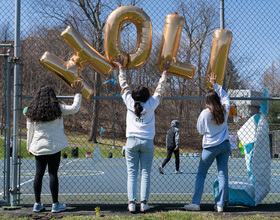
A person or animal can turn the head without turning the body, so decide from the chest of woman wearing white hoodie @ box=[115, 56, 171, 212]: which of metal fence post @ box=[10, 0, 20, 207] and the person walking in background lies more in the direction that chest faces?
the person walking in background

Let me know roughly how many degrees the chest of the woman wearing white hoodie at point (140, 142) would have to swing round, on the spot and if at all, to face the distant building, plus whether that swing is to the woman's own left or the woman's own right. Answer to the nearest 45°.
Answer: approximately 45° to the woman's own right

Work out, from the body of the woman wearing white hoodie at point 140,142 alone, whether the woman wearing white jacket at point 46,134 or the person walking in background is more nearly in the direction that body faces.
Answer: the person walking in background

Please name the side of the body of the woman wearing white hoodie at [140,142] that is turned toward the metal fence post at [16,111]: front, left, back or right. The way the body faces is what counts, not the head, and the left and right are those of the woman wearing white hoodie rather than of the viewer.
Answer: left

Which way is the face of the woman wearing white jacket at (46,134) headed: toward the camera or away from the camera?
away from the camera

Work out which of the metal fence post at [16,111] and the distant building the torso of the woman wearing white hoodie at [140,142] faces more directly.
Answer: the distant building

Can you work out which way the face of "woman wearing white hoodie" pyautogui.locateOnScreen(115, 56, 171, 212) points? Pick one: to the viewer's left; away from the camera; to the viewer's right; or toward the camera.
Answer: away from the camera

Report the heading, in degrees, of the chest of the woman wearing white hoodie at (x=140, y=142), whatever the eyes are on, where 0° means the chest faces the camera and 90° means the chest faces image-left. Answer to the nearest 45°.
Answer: approximately 180°

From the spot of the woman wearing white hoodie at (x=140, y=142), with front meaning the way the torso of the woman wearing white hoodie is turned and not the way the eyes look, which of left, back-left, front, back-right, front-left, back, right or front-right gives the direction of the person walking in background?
front

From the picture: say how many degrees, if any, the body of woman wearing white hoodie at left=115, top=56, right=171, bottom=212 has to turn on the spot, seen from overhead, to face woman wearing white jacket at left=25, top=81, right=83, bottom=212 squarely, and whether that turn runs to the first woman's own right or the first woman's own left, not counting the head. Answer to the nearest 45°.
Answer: approximately 90° to the first woman's own left
